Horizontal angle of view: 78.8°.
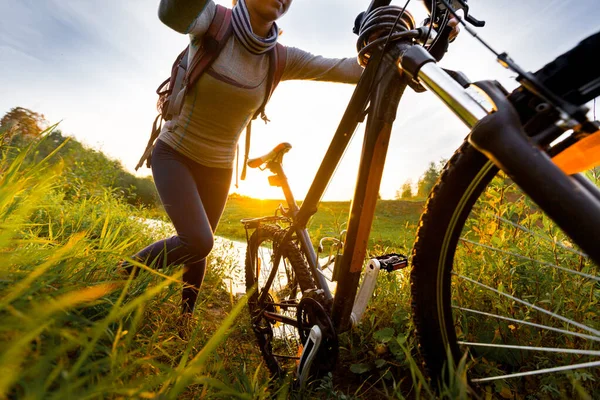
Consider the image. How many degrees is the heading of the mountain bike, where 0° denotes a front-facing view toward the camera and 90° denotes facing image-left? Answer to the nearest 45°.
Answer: approximately 315°

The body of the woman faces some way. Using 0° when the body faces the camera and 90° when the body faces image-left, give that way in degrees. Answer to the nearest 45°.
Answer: approximately 315°
